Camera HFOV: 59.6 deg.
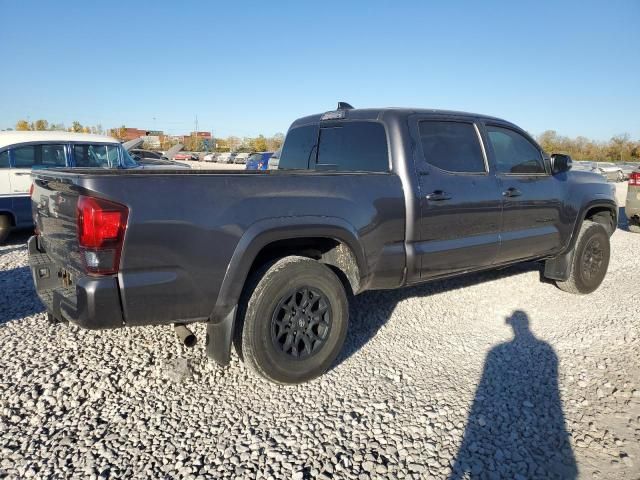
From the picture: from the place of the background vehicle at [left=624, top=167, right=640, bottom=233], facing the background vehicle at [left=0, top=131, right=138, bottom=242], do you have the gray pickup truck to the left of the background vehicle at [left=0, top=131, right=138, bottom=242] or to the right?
left

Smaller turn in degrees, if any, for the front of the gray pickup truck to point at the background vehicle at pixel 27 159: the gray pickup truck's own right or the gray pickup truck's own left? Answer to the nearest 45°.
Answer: approximately 90° to the gray pickup truck's own left

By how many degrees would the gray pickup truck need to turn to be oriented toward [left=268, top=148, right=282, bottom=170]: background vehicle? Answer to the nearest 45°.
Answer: approximately 45° to its left

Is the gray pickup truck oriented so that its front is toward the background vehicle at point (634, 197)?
yes

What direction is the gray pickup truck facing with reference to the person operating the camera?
facing away from the viewer and to the right of the viewer
